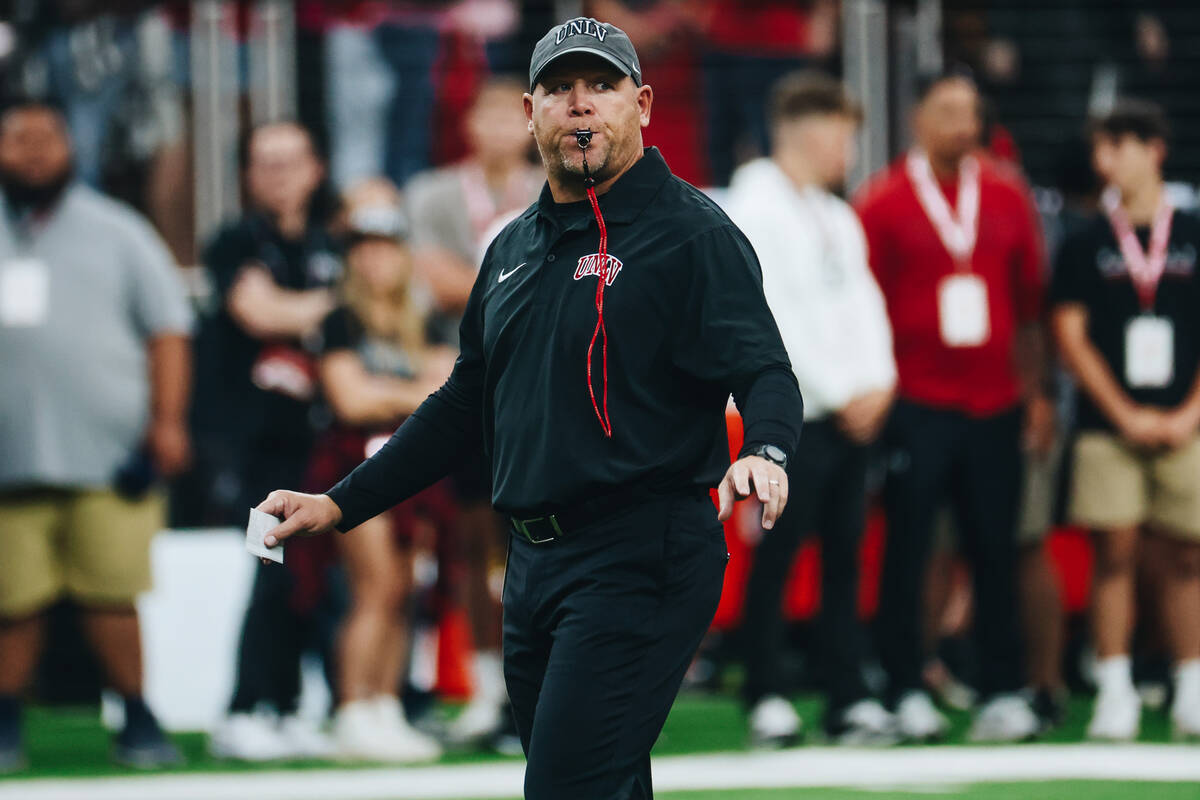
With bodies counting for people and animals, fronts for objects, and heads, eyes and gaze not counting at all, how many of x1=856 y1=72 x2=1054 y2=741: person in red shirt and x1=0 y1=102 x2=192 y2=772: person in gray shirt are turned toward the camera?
2

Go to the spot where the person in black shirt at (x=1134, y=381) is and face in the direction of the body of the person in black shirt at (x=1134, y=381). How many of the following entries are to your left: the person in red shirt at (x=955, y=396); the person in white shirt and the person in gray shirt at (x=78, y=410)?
0

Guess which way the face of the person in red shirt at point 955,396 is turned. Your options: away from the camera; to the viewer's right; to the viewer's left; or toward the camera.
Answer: toward the camera

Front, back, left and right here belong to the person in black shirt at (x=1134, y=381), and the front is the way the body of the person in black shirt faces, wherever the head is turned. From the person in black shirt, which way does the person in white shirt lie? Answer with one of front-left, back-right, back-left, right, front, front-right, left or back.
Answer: front-right

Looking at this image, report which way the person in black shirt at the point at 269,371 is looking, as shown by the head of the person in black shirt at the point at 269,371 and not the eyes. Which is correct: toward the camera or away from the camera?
toward the camera

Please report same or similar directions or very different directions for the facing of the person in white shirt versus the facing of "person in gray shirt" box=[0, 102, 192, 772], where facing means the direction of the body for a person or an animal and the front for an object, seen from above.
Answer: same or similar directions

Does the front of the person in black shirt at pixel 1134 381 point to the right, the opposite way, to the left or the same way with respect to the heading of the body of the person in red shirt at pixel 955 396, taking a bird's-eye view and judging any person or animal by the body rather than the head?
the same way

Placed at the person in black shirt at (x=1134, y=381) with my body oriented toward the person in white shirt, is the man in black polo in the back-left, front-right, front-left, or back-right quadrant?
front-left

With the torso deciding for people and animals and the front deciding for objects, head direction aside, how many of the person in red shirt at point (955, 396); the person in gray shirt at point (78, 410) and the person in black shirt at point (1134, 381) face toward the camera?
3

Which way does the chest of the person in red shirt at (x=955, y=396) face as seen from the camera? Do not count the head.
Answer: toward the camera

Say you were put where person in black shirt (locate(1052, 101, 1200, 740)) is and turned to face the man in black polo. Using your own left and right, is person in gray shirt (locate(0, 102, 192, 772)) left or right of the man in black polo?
right

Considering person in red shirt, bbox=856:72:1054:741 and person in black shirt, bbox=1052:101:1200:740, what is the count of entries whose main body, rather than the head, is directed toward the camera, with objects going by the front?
2

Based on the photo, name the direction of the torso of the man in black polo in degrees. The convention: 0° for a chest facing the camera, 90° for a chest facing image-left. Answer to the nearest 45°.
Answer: approximately 45°

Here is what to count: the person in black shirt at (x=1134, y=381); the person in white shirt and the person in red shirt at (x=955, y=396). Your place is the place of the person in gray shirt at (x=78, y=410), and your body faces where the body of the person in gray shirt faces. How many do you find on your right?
0
